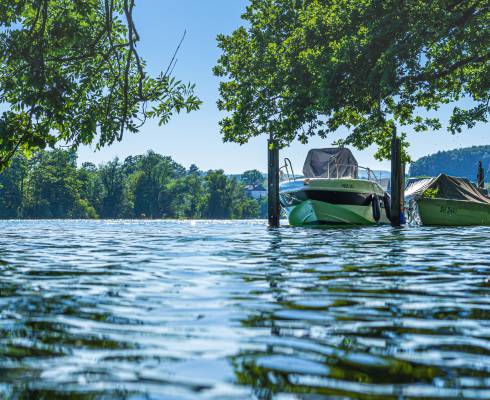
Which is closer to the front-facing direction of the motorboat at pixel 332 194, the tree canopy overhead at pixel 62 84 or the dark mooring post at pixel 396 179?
the tree canopy overhead

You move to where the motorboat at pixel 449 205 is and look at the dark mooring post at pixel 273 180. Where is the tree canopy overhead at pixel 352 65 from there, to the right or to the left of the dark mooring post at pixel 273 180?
left

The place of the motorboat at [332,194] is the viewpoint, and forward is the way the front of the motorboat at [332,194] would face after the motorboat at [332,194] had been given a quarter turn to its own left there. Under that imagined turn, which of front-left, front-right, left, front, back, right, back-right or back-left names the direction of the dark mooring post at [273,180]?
right

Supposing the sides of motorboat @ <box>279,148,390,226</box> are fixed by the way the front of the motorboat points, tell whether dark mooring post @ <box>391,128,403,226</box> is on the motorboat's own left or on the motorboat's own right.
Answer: on the motorboat's own left

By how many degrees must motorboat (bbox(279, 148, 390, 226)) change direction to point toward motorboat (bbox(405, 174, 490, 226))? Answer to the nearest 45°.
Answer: approximately 135° to its left

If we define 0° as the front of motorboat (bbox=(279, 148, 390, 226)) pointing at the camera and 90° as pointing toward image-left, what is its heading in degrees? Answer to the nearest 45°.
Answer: approximately 45°

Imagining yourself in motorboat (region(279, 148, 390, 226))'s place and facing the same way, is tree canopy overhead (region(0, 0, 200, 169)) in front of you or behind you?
in front
